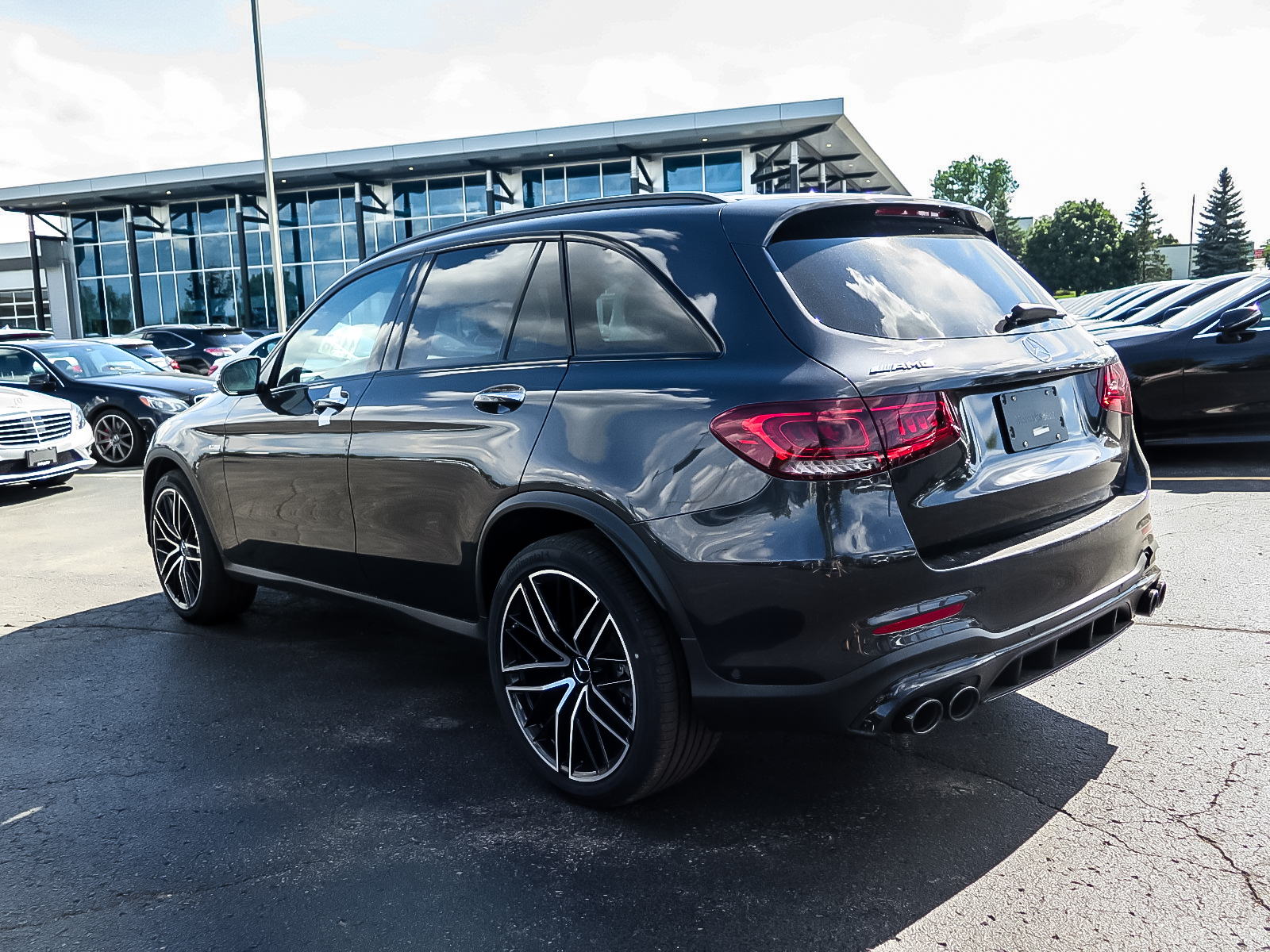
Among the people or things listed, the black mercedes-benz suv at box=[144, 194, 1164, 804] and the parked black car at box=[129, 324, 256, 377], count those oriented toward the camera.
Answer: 0

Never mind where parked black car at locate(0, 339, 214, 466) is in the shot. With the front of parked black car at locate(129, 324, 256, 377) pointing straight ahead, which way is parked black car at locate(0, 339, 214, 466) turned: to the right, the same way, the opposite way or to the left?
the opposite way

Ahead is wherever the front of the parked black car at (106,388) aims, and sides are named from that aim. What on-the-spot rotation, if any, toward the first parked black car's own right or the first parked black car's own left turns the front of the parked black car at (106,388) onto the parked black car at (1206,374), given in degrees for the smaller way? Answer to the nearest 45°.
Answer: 0° — it already faces it

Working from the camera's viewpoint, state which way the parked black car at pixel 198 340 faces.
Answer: facing away from the viewer and to the left of the viewer

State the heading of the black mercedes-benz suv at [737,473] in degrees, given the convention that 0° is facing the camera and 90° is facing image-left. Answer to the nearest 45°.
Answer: approximately 135°

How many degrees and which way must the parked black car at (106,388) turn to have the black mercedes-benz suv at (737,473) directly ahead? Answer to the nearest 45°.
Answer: approximately 45° to its right

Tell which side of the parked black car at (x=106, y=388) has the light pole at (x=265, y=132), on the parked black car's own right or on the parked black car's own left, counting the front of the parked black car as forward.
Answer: on the parked black car's own left

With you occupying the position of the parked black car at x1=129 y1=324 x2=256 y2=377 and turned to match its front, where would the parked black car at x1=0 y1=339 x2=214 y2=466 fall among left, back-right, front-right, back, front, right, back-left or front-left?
back-left

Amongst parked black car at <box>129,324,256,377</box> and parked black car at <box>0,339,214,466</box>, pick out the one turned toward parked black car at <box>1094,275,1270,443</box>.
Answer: parked black car at <box>0,339,214,466</box>

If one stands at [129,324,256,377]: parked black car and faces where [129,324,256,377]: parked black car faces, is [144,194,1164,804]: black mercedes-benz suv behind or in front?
behind

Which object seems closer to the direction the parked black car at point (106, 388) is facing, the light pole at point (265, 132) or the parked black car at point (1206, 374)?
the parked black car
